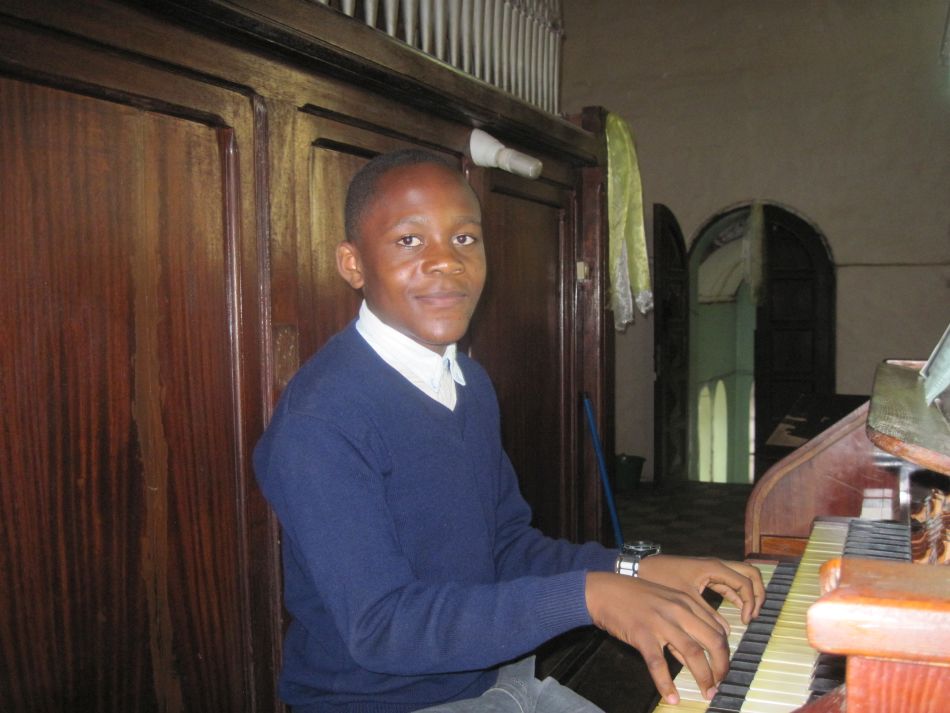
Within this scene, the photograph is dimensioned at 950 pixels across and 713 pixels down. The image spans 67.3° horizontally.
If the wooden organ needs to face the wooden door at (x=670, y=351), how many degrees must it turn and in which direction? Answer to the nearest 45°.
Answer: approximately 90° to its right

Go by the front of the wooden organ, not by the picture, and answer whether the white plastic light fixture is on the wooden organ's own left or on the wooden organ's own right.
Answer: on the wooden organ's own right

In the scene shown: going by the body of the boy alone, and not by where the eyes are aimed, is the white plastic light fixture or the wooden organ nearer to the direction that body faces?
the wooden organ

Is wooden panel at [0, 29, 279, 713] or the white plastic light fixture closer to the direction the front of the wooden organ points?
the wooden panel

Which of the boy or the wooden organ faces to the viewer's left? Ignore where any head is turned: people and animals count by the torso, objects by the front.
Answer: the wooden organ

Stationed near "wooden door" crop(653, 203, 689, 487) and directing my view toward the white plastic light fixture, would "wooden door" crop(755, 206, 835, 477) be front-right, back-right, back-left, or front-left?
back-left

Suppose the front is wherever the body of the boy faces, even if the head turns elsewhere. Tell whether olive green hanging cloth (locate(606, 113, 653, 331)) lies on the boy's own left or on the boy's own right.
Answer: on the boy's own left

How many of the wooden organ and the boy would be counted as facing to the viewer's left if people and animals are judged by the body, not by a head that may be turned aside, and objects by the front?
1

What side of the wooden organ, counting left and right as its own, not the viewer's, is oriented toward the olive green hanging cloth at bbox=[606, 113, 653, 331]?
right

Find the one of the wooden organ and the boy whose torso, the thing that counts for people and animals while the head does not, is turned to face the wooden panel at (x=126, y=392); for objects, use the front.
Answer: the wooden organ

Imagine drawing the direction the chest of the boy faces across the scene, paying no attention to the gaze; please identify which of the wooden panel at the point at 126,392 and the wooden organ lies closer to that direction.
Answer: the wooden organ

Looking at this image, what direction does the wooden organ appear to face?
to the viewer's left

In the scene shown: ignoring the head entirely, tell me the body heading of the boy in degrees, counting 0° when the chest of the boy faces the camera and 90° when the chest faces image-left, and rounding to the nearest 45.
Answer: approximately 315°
